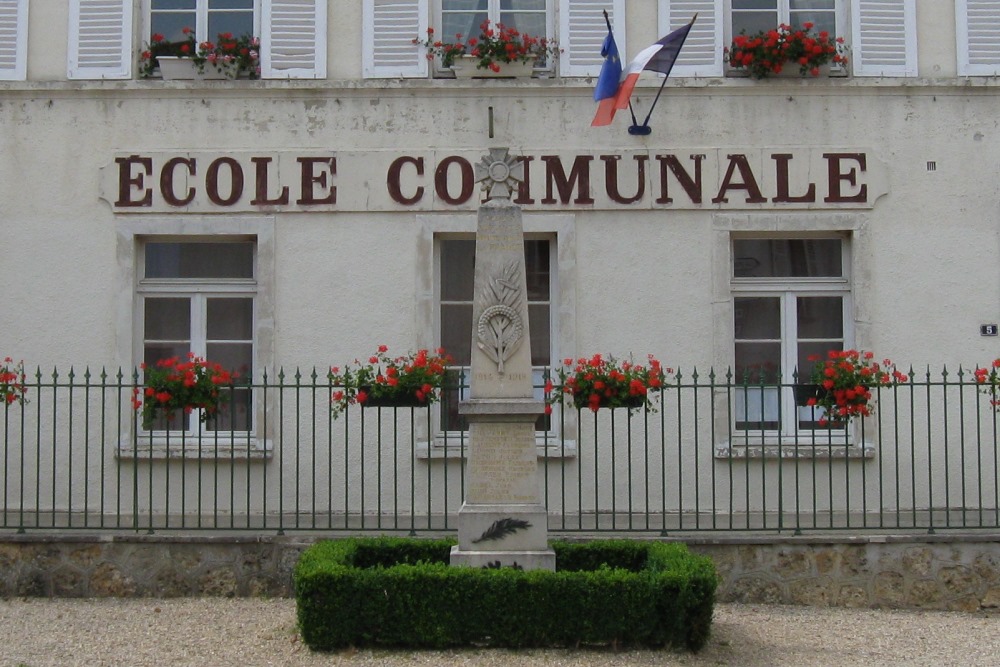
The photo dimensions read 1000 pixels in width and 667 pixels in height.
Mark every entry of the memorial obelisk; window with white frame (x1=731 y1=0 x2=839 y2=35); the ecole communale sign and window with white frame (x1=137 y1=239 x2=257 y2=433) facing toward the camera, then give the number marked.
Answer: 4

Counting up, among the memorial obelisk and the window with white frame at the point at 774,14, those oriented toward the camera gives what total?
2

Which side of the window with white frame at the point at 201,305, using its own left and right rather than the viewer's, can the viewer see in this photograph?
front

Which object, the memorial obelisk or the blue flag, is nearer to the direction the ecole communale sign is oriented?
the memorial obelisk

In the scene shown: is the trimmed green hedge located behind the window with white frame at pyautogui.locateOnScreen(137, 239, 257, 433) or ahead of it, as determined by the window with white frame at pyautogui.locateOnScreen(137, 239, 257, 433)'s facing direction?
ahead

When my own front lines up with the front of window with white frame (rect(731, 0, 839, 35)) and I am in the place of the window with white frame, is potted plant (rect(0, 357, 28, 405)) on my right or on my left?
on my right

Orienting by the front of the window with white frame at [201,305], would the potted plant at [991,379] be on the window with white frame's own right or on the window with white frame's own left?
on the window with white frame's own left

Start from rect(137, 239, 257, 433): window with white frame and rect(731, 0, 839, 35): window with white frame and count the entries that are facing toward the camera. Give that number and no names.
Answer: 2

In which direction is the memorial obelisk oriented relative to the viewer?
toward the camera
